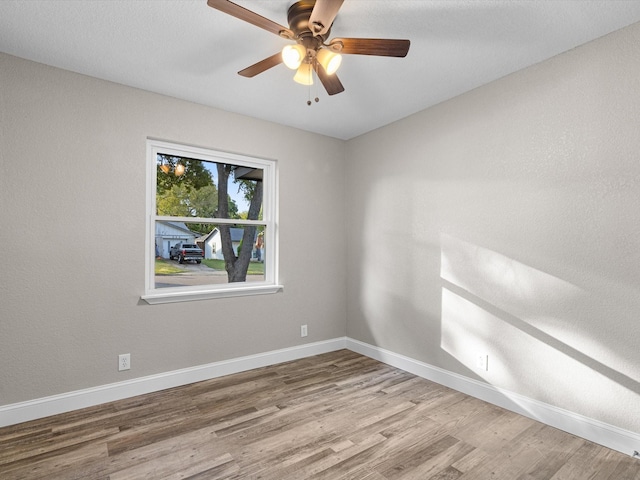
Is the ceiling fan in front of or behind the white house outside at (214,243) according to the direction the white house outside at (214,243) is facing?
in front

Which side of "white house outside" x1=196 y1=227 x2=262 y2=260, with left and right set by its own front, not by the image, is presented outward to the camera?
front
